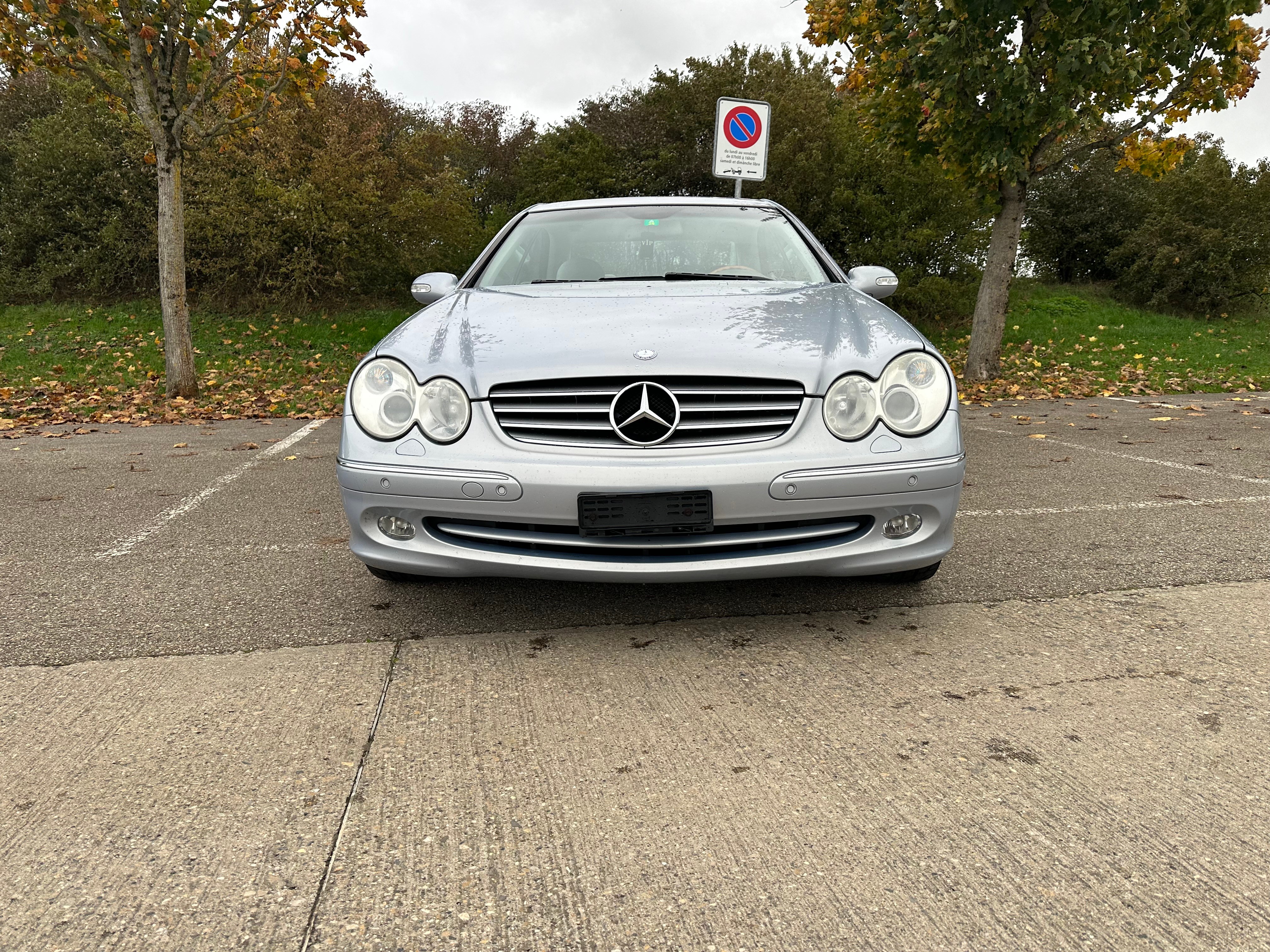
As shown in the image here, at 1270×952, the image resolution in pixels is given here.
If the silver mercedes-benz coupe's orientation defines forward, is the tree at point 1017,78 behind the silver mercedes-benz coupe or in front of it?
behind

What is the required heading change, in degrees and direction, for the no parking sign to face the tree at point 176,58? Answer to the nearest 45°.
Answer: approximately 90° to its right

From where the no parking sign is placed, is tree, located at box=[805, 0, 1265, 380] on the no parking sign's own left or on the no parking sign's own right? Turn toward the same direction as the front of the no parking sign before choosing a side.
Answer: on the no parking sign's own left

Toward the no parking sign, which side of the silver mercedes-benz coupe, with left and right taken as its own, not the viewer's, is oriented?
back

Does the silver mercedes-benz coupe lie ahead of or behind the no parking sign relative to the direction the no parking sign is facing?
ahead

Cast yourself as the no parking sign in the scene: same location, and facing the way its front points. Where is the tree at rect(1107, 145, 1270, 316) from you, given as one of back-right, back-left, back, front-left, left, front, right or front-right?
back-left

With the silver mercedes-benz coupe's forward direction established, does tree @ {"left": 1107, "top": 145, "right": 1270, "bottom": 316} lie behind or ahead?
behind

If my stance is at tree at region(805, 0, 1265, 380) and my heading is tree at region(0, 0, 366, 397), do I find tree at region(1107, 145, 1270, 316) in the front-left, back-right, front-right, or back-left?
back-right

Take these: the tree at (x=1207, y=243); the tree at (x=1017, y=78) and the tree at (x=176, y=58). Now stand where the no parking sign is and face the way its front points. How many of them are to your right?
1

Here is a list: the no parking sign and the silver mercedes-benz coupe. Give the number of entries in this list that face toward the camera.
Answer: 2

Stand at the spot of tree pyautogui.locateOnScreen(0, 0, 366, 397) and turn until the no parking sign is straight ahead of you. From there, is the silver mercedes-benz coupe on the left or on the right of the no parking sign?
right
